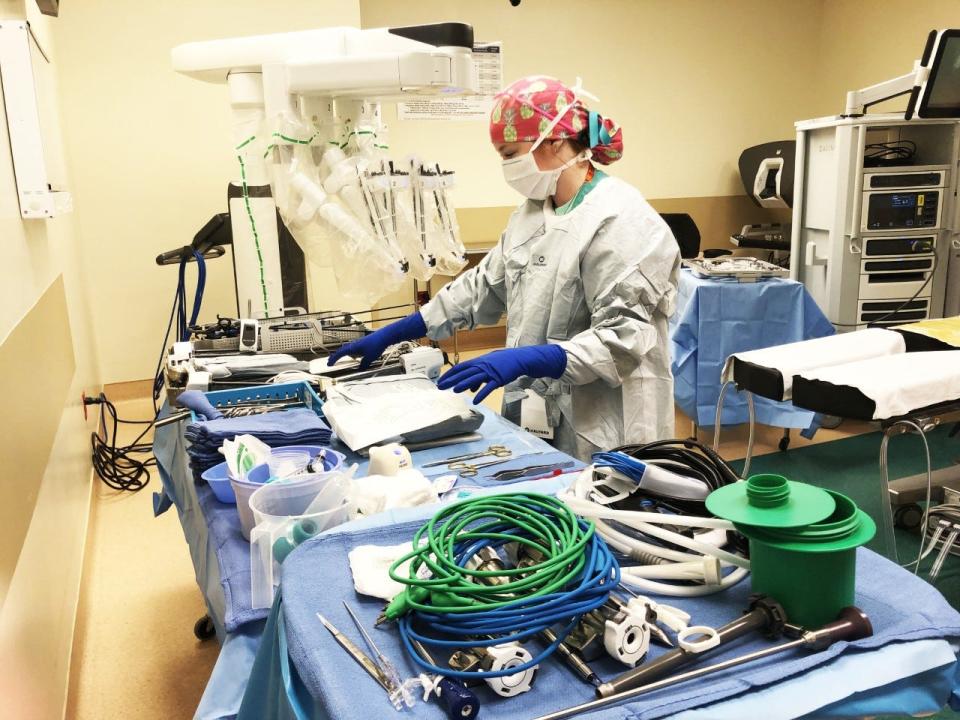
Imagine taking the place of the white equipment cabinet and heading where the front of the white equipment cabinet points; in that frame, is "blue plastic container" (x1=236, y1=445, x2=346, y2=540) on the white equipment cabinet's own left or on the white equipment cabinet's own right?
on the white equipment cabinet's own right

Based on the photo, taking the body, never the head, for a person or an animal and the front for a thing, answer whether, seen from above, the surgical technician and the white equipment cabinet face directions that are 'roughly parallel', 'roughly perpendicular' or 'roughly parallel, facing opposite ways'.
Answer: roughly perpendicular

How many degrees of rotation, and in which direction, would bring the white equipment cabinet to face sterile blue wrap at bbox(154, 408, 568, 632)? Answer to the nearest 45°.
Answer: approximately 45° to its right

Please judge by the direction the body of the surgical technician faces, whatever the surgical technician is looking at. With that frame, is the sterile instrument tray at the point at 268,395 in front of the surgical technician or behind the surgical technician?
in front

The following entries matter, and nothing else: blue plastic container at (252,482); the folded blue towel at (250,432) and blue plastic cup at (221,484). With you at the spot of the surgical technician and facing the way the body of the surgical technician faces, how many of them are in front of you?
3

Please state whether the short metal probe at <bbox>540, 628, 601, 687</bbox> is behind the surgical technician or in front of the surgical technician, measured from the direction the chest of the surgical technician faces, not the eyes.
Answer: in front

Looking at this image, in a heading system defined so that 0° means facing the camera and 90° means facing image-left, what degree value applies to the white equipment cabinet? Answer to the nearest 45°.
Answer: approximately 315°

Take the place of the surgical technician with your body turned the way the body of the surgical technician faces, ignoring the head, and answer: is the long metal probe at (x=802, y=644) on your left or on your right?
on your left

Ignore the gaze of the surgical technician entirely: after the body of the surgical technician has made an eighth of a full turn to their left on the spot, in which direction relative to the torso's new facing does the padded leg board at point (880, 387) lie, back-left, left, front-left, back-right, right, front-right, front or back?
left

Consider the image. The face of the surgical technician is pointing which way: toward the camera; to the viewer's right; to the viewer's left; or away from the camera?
to the viewer's left

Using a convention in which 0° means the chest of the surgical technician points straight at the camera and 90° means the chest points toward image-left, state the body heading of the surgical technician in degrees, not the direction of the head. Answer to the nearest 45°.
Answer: approximately 45°

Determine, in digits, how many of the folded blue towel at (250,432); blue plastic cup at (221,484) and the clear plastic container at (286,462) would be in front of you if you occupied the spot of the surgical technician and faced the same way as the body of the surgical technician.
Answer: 3

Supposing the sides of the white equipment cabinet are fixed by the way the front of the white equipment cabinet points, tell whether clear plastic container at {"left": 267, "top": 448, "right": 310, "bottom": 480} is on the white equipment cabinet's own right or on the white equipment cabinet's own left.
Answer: on the white equipment cabinet's own right

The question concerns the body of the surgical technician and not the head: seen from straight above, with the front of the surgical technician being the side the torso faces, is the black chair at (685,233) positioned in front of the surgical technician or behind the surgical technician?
behind

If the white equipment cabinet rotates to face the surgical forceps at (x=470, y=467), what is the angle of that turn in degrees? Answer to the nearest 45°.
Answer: approximately 45° to its right

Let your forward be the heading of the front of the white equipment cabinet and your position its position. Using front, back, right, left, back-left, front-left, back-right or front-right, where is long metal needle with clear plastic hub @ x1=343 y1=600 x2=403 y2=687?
front-right
